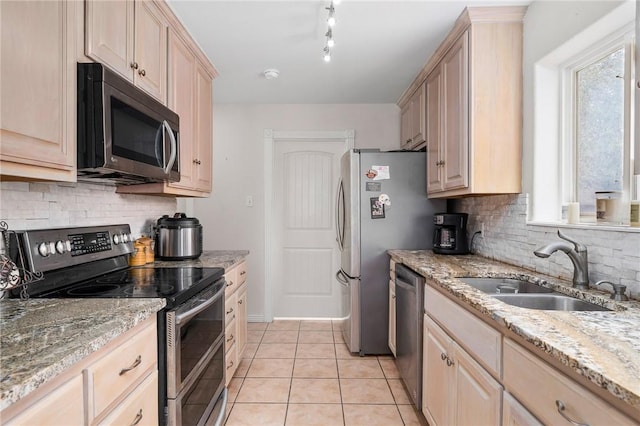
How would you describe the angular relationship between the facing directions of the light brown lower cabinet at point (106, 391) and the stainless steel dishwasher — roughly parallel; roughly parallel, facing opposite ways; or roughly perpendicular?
roughly parallel, facing opposite ways

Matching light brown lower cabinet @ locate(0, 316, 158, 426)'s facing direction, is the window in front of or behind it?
in front

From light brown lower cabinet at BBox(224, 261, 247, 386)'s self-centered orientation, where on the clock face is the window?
The window is roughly at 1 o'clock from the light brown lower cabinet.

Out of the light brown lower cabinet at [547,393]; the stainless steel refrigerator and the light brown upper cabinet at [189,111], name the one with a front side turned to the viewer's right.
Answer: the light brown upper cabinet

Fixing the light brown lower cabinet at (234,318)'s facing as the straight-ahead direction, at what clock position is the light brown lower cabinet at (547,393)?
the light brown lower cabinet at (547,393) is roughly at 2 o'clock from the light brown lower cabinet at (234,318).

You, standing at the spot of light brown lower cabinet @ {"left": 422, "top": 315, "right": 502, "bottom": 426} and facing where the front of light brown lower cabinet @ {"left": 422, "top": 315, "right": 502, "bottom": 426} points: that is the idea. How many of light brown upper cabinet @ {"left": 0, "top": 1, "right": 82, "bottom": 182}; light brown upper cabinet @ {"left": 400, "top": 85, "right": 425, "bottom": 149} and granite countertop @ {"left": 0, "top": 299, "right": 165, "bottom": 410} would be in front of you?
2

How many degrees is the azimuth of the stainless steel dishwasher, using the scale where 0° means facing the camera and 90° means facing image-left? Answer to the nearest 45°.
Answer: approximately 90°

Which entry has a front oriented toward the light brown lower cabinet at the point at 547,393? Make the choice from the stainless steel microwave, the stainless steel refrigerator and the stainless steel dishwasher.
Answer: the stainless steel microwave

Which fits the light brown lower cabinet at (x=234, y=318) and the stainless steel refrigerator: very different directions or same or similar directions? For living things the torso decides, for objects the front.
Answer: very different directions

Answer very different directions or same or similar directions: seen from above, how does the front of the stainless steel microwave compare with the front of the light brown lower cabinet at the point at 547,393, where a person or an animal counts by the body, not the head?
very different directions

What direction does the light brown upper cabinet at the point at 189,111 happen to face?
to the viewer's right

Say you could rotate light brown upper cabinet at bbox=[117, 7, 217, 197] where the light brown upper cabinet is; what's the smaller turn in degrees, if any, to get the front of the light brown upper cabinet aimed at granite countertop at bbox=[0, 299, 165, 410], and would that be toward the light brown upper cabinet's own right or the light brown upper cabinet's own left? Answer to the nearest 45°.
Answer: approximately 90° to the light brown upper cabinet's own right

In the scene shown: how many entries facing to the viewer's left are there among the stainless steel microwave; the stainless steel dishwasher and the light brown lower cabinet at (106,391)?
1

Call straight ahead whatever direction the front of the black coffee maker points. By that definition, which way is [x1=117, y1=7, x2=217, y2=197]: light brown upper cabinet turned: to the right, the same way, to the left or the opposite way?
the opposite way

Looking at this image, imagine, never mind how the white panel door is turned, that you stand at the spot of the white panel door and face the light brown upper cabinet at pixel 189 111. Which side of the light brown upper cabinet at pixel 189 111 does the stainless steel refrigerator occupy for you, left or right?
left

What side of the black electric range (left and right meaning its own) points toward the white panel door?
left

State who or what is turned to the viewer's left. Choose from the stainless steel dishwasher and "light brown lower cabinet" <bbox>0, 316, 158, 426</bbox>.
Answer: the stainless steel dishwasher

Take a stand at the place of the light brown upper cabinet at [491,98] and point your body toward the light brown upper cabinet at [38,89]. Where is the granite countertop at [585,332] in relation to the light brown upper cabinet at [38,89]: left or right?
left

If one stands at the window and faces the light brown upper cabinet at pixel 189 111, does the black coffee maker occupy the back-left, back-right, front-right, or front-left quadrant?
front-right

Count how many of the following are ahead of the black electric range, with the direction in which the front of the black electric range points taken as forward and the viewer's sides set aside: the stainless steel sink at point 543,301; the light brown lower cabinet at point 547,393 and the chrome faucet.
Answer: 3
